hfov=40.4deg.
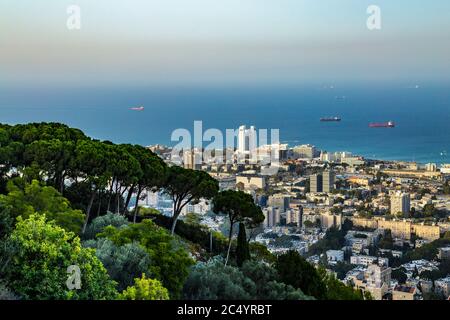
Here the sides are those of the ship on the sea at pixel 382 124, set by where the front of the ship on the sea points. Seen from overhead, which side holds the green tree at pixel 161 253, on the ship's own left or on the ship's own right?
on the ship's own left

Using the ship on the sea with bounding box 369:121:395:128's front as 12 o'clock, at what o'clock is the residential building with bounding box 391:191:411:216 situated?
The residential building is roughly at 9 o'clock from the ship on the sea.

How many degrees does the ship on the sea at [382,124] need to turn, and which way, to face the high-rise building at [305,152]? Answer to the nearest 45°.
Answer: approximately 90° to its left

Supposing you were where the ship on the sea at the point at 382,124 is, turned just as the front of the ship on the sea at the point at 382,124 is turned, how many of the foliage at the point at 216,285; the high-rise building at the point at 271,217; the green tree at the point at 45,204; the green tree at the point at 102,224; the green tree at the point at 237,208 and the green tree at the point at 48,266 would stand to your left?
6

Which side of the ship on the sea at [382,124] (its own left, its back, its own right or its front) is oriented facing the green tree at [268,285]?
left

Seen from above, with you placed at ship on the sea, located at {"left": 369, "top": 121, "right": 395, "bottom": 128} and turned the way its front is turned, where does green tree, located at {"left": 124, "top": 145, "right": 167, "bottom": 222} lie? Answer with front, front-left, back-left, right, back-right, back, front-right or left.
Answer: left

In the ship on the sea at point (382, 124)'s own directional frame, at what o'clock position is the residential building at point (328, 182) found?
The residential building is roughly at 9 o'clock from the ship on the sea.

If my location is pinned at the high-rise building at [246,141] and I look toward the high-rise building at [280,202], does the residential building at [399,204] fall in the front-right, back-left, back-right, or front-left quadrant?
front-left

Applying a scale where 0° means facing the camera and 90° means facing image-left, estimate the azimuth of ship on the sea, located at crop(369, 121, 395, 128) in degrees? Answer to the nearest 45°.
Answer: approximately 90°

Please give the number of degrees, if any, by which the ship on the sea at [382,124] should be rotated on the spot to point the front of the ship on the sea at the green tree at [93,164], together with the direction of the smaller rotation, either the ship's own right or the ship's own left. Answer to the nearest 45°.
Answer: approximately 90° to the ship's own left

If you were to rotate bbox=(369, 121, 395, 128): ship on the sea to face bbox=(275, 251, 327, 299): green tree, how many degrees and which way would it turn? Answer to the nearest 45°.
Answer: approximately 90° to its left
